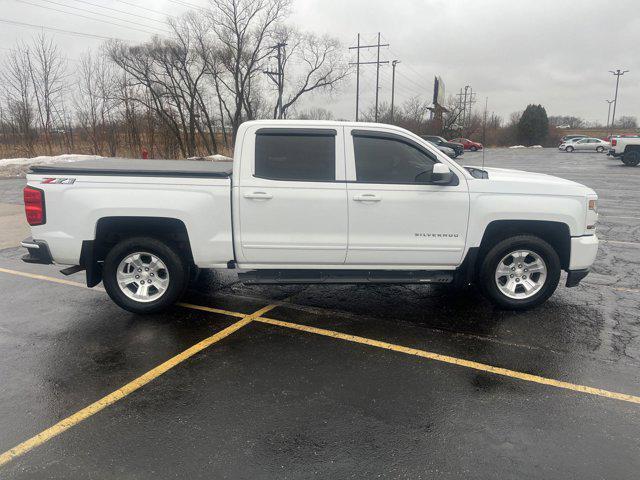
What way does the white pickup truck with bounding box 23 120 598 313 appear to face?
to the viewer's right

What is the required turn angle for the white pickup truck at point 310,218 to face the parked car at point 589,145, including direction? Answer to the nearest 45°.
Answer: approximately 45° to its left

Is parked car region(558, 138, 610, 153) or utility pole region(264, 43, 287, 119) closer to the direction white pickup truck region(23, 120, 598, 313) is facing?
the parked car

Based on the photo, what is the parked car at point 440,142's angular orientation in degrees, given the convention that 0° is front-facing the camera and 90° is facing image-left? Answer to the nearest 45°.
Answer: approximately 315°

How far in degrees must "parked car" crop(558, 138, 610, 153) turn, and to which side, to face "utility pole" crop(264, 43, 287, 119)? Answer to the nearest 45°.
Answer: approximately 45° to its left

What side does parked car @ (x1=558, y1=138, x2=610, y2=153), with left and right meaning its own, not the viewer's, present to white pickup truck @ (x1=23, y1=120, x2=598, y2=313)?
left

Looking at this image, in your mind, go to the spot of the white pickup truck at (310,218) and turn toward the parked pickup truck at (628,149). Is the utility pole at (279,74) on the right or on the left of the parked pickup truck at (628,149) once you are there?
left

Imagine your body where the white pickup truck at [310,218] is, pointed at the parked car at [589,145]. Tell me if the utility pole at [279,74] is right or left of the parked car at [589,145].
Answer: left

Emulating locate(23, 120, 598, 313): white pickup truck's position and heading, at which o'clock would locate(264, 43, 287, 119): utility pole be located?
The utility pole is roughly at 9 o'clock from the white pickup truck.

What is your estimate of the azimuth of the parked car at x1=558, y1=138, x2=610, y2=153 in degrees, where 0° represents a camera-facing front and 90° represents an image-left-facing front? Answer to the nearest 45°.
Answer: approximately 90°

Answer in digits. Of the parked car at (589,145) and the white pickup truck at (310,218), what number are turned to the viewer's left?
1
